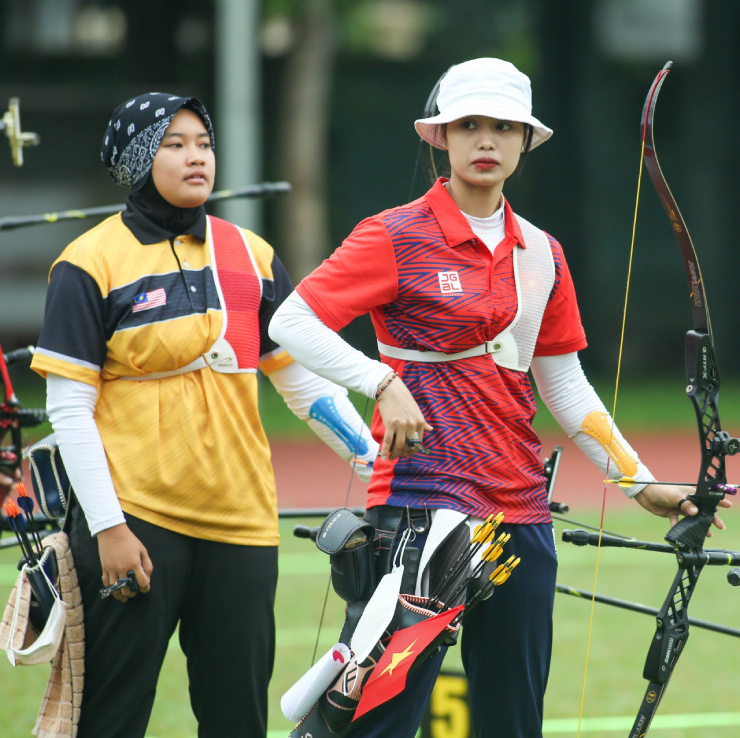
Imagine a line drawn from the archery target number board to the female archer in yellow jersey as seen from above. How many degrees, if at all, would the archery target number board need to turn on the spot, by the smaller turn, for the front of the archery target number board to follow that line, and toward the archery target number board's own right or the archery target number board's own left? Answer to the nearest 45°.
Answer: approximately 45° to the archery target number board's own right

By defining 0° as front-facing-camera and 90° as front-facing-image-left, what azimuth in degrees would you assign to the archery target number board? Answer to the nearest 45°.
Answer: approximately 0°
